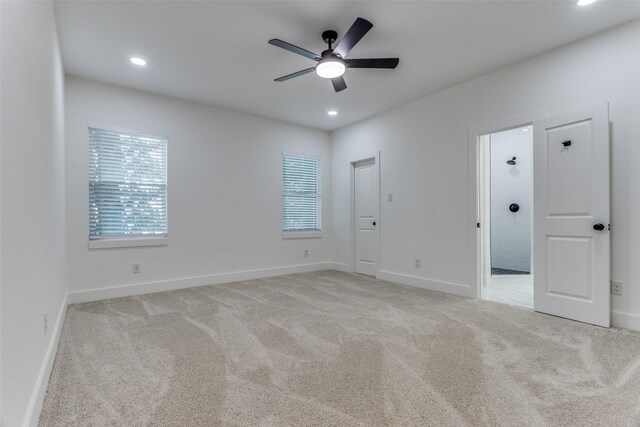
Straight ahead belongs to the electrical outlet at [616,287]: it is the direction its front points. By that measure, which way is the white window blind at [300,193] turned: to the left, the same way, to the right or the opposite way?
to the left

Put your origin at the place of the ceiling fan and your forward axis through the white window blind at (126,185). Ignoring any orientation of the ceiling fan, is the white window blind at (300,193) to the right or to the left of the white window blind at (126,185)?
right

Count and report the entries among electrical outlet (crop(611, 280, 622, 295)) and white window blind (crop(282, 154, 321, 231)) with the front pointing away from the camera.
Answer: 0

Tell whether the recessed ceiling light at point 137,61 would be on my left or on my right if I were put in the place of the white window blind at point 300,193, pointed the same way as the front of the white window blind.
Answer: on my right

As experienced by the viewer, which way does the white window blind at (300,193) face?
facing the viewer and to the right of the viewer

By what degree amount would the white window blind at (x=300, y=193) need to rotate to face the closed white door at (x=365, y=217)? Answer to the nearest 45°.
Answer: approximately 45° to its left

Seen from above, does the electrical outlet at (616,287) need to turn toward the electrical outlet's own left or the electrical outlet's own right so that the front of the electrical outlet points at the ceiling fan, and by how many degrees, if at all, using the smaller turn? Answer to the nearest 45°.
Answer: approximately 45° to the electrical outlet's own right

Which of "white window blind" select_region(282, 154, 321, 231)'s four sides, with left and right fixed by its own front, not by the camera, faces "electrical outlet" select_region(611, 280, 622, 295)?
front

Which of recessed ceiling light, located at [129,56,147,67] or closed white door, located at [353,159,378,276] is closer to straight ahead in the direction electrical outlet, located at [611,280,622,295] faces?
the recessed ceiling light

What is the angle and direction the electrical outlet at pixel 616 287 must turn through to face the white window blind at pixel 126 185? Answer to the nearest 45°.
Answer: approximately 45° to its right

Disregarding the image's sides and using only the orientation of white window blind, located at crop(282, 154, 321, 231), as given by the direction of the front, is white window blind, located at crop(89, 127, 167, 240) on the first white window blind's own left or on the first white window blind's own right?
on the first white window blind's own right

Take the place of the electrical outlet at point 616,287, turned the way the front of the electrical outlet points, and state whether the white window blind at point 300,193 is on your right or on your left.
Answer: on your right
